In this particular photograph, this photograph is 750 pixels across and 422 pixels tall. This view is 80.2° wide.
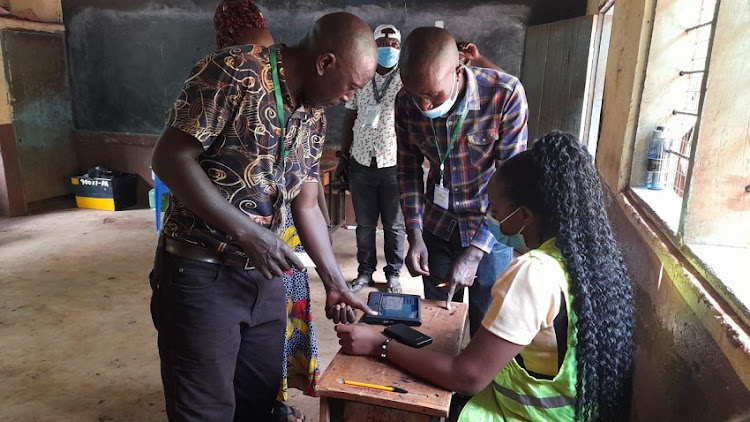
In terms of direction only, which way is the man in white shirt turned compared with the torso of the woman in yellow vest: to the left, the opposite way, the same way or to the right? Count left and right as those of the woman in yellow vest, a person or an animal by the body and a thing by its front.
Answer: to the left

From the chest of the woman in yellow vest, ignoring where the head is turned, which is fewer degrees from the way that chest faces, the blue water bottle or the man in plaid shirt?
the man in plaid shirt

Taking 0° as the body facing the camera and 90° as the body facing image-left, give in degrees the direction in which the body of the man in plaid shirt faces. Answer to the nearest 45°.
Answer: approximately 45°

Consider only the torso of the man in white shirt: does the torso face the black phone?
yes

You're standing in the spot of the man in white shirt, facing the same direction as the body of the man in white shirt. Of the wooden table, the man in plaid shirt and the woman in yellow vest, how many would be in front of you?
3

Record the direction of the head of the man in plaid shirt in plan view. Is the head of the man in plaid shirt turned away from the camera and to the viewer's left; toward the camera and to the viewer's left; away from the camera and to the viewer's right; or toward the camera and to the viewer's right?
toward the camera and to the viewer's left

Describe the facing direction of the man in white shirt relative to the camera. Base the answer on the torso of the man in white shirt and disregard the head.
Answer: toward the camera

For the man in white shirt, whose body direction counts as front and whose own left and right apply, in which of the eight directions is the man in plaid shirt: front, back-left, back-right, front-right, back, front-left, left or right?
front

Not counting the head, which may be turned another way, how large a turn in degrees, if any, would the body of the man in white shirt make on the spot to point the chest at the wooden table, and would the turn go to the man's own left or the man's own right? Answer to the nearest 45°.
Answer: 0° — they already face it

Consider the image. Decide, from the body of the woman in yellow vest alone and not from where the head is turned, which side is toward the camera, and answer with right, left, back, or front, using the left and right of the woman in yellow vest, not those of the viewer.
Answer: left

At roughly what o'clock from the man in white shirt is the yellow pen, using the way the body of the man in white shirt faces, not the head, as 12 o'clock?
The yellow pen is roughly at 12 o'clock from the man in white shirt.

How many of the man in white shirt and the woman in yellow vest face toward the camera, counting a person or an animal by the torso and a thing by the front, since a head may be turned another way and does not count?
1

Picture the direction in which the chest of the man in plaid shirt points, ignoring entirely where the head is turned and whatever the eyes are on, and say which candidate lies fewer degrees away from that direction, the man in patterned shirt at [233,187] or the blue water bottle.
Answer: the man in patterned shirt
